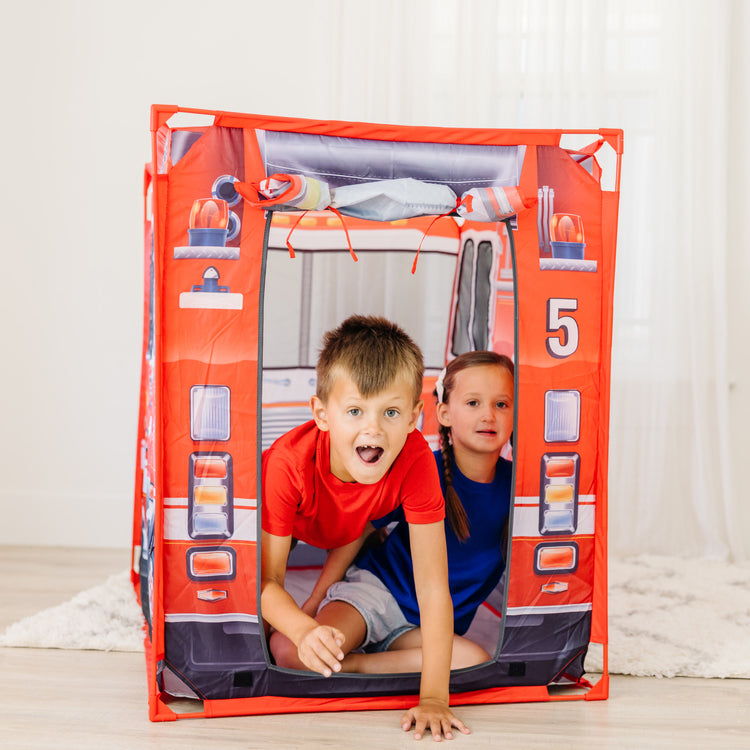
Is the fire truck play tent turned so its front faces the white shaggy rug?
no

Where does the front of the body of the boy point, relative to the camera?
toward the camera

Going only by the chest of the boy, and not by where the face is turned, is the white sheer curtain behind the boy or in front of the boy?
behind

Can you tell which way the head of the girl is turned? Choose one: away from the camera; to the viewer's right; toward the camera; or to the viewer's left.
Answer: toward the camera

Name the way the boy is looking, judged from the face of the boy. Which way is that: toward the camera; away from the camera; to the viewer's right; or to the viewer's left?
toward the camera
